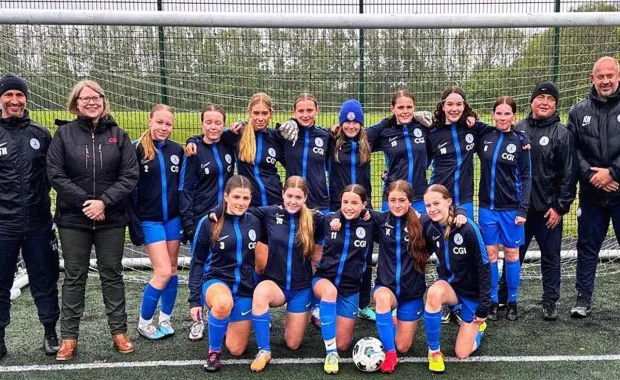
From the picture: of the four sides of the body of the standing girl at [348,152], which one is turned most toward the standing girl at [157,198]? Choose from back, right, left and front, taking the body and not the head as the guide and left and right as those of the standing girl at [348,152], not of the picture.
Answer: right

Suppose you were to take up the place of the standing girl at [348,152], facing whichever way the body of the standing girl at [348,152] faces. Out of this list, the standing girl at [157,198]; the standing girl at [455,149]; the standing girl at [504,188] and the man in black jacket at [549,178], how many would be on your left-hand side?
3

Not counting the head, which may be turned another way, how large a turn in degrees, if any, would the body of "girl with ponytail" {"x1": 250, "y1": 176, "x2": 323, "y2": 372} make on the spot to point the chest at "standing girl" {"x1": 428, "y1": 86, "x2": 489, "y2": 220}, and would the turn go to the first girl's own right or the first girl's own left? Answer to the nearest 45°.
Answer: approximately 135° to the first girl's own left

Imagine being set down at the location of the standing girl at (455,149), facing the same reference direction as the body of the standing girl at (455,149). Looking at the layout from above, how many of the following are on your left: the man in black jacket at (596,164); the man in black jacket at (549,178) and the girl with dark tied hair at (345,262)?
2

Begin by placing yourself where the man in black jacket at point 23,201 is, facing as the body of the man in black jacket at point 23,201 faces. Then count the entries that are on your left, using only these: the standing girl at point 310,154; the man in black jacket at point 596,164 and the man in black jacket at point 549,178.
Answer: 3
